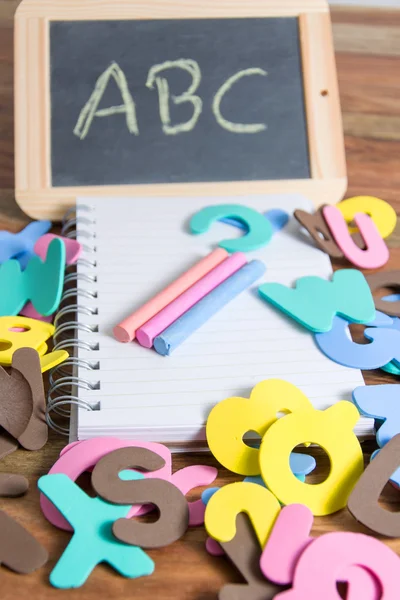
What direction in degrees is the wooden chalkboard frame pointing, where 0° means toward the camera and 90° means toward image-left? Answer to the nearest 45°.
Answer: approximately 0°

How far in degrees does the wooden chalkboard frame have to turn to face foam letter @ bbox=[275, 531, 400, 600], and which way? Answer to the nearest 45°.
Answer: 0° — it already faces it
